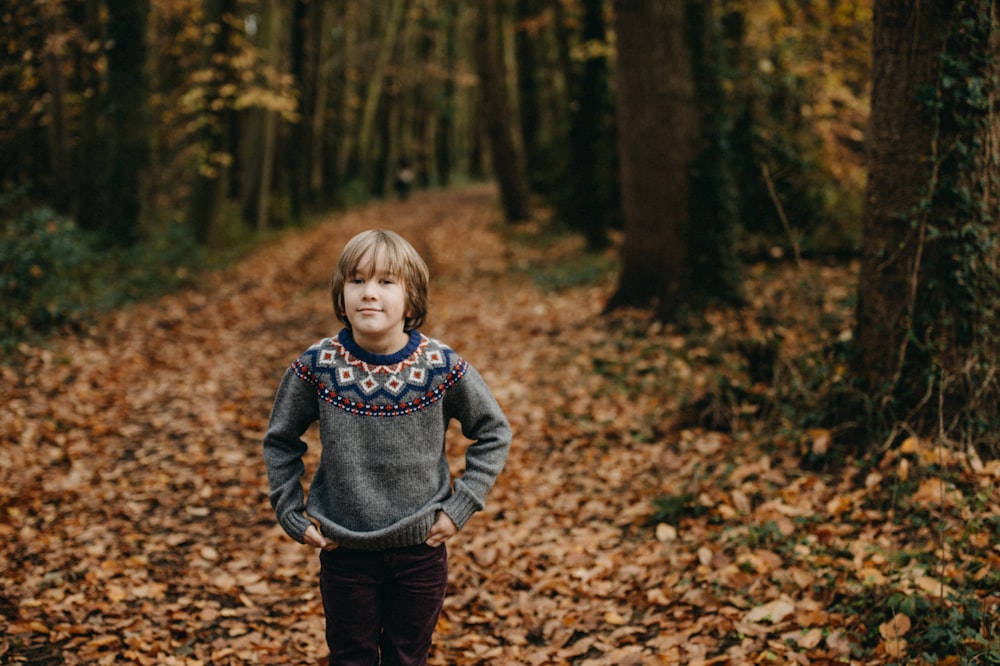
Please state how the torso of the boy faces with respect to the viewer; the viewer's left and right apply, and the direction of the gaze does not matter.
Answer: facing the viewer

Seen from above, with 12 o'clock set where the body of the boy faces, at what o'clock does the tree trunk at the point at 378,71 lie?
The tree trunk is roughly at 6 o'clock from the boy.

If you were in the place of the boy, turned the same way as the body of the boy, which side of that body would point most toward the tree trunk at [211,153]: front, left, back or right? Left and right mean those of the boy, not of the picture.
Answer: back

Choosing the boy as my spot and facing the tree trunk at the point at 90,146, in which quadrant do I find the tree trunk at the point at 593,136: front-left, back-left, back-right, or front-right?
front-right

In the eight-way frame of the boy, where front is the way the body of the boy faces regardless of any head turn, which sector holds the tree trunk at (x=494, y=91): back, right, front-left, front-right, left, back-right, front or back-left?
back

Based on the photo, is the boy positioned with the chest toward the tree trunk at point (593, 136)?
no

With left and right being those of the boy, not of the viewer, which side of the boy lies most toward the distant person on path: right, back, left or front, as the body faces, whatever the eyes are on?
back

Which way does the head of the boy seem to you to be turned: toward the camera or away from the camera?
toward the camera

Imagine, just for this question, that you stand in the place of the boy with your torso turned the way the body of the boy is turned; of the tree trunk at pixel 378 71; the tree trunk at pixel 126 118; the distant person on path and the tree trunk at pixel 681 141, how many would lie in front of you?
0

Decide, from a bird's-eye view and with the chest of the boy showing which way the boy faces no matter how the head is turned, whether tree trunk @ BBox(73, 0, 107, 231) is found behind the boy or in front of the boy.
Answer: behind

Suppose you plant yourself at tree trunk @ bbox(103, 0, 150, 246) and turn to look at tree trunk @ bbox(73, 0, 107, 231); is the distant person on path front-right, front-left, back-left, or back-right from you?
front-right

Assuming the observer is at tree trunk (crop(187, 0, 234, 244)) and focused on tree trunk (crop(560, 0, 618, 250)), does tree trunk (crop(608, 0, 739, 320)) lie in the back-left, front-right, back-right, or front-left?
front-right

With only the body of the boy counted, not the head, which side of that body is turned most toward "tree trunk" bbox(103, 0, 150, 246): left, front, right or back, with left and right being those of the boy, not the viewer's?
back

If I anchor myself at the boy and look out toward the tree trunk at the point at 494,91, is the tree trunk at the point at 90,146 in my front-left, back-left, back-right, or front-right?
front-left
